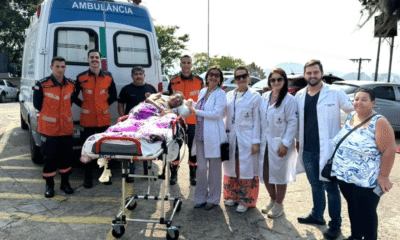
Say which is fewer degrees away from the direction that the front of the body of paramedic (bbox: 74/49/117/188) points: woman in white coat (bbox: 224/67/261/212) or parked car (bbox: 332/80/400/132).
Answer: the woman in white coat

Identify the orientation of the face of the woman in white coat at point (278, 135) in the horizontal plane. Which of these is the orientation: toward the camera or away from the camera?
toward the camera

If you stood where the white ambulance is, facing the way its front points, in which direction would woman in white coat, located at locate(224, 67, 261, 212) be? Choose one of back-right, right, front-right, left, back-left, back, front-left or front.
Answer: back-right

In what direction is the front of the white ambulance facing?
away from the camera

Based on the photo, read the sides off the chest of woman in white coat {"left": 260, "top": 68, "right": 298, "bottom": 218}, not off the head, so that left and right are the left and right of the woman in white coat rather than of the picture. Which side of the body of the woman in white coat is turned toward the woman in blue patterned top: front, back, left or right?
left

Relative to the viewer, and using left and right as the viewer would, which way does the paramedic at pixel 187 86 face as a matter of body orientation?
facing the viewer

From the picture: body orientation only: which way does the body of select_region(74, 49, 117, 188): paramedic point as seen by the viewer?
toward the camera

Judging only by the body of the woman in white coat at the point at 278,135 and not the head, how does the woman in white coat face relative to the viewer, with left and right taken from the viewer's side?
facing the viewer and to the left of the viewer

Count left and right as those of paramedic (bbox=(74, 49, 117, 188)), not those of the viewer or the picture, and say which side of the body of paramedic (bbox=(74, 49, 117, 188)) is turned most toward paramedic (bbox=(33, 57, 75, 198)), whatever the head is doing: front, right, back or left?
right

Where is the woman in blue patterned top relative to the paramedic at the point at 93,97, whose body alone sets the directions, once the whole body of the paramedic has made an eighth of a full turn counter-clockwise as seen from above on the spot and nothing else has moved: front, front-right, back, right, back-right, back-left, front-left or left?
front

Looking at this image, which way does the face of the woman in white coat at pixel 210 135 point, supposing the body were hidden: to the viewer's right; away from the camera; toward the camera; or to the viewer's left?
toward the camera

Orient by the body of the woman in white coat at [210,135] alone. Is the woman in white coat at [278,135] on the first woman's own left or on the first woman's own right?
on the first woman's own left

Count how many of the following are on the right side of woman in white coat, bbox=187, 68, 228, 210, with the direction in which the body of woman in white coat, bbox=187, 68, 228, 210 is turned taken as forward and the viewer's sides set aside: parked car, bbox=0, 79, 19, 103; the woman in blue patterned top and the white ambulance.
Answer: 2

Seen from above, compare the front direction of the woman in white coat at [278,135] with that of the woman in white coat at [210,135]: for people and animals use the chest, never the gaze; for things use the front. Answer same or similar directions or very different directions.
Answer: same or similar directions
